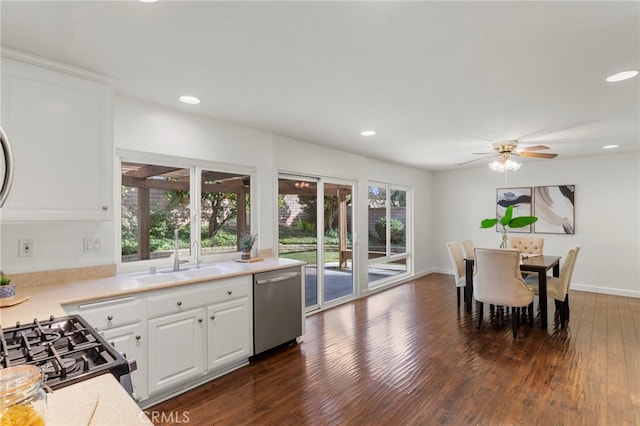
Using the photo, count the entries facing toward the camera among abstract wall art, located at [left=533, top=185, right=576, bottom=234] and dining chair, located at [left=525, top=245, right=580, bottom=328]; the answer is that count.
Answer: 1

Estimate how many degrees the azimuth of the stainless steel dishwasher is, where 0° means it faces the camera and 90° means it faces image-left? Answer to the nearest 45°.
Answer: approximately 315°

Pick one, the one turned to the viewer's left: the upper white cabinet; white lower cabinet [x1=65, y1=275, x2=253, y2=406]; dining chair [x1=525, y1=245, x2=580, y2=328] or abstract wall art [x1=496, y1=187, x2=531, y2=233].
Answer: the dining chair

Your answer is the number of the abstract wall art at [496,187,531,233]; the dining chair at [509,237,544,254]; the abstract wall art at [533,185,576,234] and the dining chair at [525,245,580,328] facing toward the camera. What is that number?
3

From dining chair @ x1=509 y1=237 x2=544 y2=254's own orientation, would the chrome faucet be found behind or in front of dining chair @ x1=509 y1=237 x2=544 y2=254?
in front

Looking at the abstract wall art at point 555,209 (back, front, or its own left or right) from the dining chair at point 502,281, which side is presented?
front

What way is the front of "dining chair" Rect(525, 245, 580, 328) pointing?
to the viewer's left

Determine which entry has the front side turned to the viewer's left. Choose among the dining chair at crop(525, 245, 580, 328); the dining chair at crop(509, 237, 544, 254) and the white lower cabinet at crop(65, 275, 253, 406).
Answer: the dining chair at crop(525, 245, 580, 328)

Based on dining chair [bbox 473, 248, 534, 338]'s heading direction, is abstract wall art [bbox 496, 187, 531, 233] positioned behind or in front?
in front

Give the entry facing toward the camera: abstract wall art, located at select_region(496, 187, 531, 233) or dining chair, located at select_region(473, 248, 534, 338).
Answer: the abstract wall art

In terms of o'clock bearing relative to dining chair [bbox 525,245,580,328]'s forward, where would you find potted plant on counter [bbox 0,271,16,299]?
The potted plant on counter is roughly at 10 o'clock from the dining chair.

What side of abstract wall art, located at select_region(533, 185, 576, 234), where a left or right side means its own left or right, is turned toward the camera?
front

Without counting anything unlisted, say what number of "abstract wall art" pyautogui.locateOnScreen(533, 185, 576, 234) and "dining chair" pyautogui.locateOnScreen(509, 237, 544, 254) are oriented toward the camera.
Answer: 2

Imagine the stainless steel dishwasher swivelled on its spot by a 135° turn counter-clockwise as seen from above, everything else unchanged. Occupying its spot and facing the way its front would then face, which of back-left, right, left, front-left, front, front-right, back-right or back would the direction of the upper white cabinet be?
back-left

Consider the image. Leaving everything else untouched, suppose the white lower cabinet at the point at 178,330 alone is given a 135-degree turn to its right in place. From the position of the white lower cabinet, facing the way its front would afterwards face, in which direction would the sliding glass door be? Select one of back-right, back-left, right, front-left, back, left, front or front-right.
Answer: back-right

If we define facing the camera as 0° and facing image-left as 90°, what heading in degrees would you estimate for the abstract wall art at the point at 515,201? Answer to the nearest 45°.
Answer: approximately 0°

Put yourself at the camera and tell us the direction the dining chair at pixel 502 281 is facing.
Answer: facing away from the viewer and to the right of the viewer

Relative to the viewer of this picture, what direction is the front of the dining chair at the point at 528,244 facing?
facing the viewer

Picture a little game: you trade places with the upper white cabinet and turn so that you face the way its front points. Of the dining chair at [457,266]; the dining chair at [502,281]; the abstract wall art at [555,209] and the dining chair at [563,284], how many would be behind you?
0

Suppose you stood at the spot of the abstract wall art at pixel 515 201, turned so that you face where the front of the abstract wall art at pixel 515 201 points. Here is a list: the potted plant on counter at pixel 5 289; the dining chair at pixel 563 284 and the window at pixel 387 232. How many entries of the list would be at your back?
0

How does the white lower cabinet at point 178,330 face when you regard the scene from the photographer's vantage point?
facing the viewer and to the right of the viewer
